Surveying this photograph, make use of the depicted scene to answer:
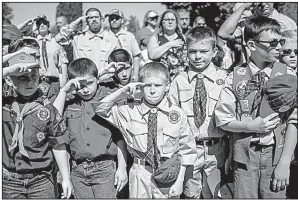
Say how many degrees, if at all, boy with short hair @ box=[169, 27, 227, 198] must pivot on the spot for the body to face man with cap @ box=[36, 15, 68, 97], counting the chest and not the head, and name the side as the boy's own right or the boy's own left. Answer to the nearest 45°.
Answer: approximately 135° to the boy's own right

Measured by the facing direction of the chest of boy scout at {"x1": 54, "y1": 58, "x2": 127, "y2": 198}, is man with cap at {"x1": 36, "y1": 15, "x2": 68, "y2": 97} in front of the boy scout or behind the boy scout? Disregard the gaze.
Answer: behind

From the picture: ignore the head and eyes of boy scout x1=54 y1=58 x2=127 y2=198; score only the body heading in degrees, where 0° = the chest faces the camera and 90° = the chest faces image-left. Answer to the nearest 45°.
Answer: approximately 0°

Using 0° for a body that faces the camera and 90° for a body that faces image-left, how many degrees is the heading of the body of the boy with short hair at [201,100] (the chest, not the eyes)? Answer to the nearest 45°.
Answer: approximately 0°

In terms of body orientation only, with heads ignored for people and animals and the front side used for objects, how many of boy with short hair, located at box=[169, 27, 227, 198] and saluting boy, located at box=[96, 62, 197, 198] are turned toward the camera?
2

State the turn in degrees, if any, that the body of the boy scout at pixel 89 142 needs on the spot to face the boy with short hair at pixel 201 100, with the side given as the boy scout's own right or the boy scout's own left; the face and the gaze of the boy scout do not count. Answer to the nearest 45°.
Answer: approximately 90° to the boy scout's own left

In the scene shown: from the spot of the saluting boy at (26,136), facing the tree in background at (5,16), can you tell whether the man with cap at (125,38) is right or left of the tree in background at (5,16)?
right

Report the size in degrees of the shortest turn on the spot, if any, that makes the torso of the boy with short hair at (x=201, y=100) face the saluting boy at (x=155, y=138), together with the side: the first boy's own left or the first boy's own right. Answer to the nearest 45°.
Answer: approximately 45° to the first boy's own right

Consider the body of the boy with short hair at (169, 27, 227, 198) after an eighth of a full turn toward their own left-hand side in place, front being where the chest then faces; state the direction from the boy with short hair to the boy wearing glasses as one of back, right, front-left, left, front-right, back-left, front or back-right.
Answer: front

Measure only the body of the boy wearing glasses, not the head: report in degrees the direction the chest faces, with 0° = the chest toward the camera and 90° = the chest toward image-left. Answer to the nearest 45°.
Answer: approximately 315°

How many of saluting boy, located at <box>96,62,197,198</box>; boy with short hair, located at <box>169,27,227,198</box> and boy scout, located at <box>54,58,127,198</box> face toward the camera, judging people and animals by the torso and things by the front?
3

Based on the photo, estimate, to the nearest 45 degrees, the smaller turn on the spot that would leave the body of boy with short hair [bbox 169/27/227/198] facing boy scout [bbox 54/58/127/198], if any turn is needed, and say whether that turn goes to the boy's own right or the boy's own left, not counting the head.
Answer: approximately 90° to the boy's own right
